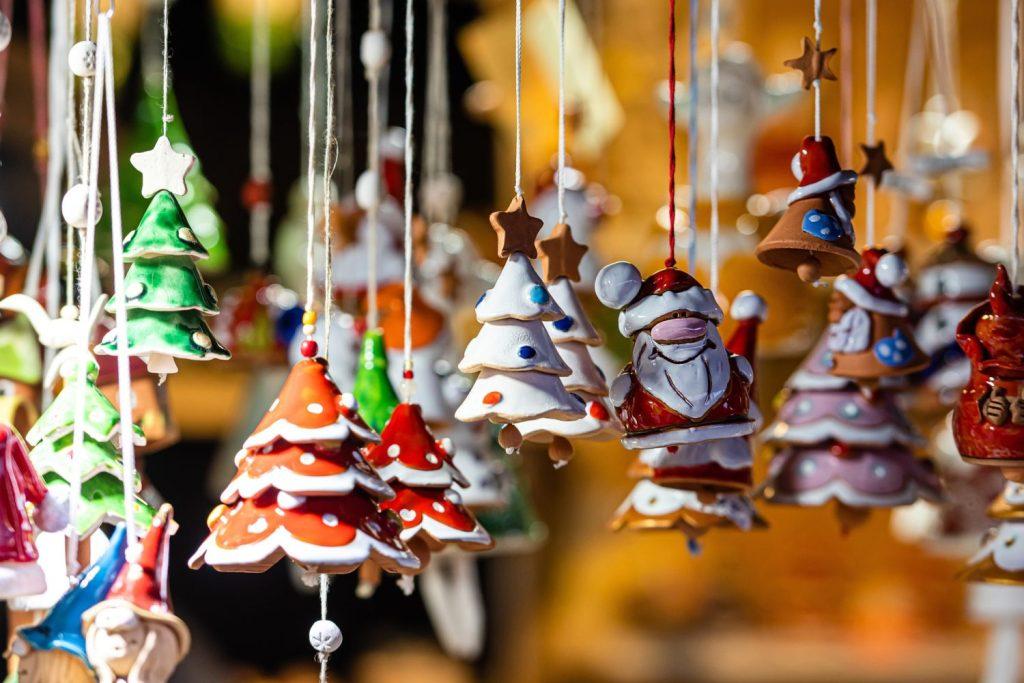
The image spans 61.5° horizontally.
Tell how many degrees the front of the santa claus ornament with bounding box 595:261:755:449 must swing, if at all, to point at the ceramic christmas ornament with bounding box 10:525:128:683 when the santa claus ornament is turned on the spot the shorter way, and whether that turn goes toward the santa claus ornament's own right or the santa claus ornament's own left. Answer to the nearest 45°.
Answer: approximately 90° to the santa claus ornament's own right

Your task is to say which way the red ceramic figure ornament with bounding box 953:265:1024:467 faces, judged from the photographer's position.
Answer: facing the viewer

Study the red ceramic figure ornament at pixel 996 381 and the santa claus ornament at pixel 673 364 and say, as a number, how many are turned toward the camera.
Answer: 2

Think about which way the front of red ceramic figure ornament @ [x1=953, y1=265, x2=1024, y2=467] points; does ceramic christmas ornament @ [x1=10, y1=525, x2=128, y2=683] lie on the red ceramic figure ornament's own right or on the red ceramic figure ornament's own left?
on the red ceramic figure ornament's own right

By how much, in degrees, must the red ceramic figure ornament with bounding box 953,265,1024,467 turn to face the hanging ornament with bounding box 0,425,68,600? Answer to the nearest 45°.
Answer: approximately 45° to its right

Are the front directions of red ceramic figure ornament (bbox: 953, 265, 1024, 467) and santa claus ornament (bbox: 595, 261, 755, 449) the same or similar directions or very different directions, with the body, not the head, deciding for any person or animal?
same or similar directions
